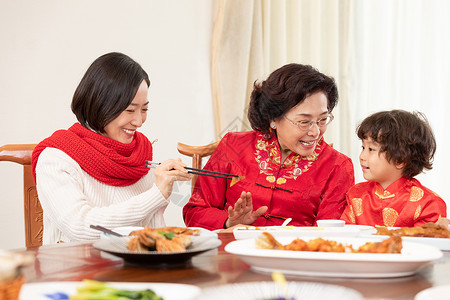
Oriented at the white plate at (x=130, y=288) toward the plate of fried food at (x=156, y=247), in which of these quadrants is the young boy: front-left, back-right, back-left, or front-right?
front-right

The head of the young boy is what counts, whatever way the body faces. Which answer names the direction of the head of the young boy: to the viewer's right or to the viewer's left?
to the viewer's left

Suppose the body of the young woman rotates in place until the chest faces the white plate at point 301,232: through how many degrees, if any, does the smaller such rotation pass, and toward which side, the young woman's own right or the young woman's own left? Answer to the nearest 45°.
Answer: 0° — they already face it

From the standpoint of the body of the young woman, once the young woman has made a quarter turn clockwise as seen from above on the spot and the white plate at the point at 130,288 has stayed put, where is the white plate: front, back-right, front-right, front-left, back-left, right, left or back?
front-left

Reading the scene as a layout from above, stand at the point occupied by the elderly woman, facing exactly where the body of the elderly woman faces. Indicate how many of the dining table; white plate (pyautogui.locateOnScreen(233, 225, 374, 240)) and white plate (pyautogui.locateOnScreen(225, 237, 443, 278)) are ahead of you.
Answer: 3

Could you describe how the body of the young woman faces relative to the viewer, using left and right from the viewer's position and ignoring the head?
facing the viewer and to the right of the viewer

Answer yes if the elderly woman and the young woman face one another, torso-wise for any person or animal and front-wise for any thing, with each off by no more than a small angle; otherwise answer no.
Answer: no

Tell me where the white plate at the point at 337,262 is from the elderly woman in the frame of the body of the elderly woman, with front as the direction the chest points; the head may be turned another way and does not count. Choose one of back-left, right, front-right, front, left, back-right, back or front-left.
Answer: front

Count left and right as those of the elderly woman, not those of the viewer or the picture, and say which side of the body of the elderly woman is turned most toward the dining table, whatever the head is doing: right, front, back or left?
front

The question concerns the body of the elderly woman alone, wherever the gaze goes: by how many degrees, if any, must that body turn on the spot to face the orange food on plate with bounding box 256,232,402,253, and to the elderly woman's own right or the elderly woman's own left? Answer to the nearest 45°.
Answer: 0° — they already face it

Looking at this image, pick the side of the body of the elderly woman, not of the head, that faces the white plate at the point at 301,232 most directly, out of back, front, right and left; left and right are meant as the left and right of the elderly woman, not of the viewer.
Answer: front

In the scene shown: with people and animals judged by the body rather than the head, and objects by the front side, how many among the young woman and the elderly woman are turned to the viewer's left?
0

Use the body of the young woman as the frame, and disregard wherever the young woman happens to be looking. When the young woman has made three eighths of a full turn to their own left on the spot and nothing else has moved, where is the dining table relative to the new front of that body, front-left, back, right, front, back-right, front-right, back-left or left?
back

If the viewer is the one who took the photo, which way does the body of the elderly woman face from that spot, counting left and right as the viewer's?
facing the viewer

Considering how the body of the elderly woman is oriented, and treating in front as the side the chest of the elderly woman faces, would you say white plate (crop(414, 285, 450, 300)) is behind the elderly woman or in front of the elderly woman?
in front

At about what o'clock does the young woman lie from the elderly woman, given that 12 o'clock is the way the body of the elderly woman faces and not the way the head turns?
The young woman is roughly at 2 o'clock from the elderly woman.
